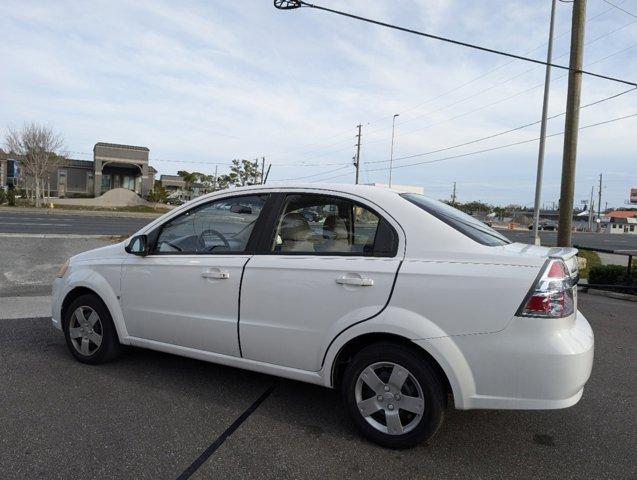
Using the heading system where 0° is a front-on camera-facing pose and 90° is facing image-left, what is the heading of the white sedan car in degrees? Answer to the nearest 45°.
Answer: approximately 135°

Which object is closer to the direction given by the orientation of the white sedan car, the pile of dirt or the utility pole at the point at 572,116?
the pile of dirt

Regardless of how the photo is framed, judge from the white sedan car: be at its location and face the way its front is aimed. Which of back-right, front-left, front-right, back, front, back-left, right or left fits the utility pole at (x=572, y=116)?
right

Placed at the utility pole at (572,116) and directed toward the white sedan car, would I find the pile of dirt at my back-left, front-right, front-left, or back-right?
back-right

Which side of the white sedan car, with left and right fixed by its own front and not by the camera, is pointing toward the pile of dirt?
front

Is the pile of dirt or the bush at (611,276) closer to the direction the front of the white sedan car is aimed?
the pile of dirt

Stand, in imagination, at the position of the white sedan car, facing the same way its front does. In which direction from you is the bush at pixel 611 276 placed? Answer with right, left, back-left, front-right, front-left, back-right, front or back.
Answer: right

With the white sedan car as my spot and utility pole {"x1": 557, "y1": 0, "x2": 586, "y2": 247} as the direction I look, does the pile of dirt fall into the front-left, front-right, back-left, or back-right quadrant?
front-left
